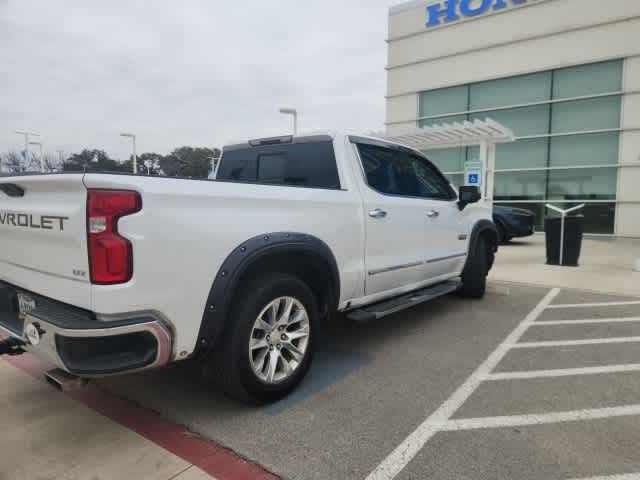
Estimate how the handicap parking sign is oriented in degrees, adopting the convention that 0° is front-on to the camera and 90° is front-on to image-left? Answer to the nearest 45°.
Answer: approximately 0°

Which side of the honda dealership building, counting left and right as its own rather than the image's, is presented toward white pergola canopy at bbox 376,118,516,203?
front

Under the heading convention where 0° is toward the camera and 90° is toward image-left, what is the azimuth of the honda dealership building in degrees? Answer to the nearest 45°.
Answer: approximately 45°

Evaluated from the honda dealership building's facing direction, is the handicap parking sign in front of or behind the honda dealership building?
in front

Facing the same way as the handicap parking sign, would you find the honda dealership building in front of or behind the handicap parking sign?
behind

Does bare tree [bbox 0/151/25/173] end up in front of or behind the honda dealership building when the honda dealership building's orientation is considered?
in front

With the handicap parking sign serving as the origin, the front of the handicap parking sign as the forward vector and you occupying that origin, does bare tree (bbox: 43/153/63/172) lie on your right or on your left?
on your right

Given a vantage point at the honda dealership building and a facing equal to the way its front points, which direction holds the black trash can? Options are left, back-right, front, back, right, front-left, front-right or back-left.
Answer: front-left

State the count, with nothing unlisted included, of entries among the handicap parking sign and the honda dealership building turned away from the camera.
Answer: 0
